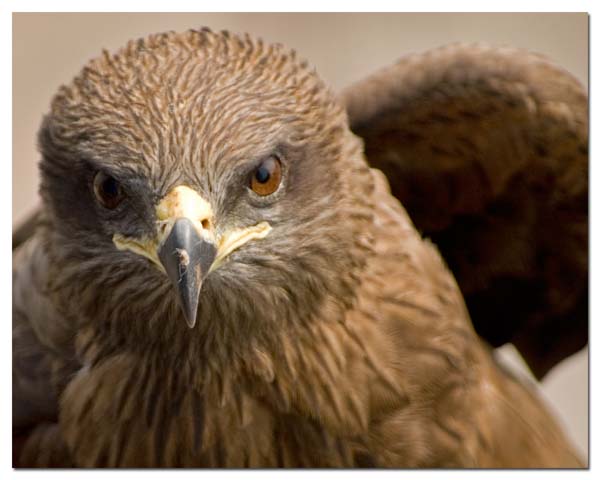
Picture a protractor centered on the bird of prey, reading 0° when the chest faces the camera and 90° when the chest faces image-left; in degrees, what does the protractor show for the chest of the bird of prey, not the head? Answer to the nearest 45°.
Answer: approximately 0°
